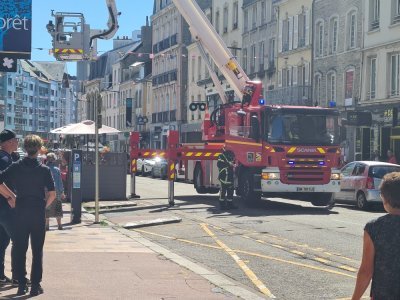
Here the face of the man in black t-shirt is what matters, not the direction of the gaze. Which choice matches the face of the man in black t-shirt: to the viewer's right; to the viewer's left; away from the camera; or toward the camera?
away from the camera

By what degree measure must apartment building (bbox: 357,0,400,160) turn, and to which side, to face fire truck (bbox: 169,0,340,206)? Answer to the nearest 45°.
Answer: approximately 45° to its left

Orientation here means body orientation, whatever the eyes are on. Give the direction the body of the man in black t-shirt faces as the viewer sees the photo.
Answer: away from the camera

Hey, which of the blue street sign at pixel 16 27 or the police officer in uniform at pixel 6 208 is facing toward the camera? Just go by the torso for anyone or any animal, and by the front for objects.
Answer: the blue street sign

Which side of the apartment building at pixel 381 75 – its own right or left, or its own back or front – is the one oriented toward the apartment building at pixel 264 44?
right

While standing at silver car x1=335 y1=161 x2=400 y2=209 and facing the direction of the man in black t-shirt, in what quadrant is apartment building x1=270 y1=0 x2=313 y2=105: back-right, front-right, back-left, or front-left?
back-right

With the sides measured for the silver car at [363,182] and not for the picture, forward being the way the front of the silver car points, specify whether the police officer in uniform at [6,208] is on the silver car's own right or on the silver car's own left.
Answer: on the silver car's own left

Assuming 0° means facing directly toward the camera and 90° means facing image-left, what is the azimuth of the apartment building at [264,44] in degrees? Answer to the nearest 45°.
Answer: approximately 45°

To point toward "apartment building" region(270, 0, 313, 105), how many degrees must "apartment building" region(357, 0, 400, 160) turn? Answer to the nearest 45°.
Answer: approximately 90° to its right

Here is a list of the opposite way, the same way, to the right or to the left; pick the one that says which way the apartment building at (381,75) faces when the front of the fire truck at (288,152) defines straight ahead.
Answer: to the right

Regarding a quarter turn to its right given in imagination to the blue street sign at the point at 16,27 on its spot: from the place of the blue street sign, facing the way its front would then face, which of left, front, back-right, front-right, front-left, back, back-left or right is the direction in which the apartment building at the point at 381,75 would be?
back-right

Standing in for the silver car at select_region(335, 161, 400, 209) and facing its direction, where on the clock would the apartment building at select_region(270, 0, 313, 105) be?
The apartment building is roughly at 1 o'clock from the silver car.

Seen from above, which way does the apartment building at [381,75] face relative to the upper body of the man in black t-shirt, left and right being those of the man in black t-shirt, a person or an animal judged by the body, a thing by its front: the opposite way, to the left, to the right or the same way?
to the left

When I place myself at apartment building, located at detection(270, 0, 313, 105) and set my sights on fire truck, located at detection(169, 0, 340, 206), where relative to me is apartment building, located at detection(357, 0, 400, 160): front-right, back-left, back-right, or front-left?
front-left

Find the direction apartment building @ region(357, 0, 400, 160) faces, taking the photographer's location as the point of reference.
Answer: facing the viewer and to the left of the viewer

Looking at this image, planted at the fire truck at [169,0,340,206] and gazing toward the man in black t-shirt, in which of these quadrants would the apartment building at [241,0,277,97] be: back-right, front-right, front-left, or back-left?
back-right

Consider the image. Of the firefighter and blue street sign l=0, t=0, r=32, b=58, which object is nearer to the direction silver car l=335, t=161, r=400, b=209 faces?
the firefighter

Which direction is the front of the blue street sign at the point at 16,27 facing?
toward the camera

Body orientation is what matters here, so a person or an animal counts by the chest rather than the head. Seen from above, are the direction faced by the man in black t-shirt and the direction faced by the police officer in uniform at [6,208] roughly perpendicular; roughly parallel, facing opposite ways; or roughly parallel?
roughly perpendicular
